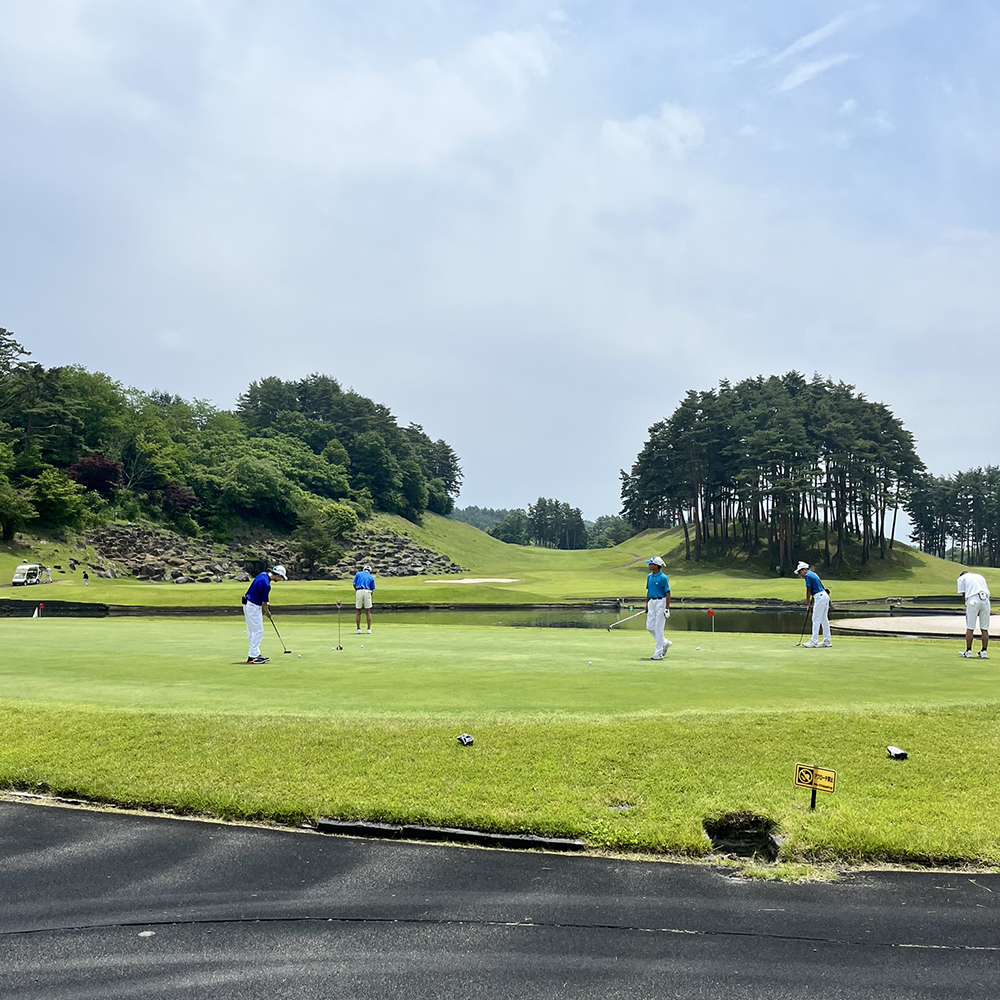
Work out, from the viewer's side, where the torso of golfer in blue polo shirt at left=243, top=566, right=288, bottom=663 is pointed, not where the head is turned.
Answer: to the viewer's right

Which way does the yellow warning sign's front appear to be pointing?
toward the camera

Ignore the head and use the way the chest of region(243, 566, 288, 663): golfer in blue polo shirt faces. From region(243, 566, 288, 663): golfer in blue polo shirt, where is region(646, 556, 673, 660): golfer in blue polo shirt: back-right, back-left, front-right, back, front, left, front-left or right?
front

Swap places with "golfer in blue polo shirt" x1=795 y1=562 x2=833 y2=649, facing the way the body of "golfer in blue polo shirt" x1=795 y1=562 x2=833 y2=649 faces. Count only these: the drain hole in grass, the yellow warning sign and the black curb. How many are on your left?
3

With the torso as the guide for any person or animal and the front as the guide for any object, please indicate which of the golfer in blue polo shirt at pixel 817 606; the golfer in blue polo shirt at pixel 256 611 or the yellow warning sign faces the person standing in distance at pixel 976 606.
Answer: the golfer in blue polo shirt at pixel 256 611

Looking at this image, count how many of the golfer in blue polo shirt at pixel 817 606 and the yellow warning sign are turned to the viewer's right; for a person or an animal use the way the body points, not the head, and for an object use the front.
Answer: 0

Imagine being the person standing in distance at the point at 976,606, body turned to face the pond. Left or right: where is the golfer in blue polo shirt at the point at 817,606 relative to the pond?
left

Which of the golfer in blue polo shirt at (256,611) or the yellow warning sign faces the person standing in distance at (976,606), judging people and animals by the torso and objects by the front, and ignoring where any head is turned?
the golfer in blue polo shirt

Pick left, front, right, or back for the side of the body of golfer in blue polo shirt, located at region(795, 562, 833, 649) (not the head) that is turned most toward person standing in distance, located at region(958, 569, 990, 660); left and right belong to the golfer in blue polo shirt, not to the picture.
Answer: back

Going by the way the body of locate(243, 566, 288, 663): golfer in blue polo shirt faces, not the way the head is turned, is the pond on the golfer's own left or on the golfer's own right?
on the golfer's own left

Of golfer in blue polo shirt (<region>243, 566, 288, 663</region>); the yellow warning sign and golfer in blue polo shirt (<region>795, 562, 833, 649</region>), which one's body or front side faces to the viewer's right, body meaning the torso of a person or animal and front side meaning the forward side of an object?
golfer in blue polo shirt (<region>243, 566, 288, 663</region>)

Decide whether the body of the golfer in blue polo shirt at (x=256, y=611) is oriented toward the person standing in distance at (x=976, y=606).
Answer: yes

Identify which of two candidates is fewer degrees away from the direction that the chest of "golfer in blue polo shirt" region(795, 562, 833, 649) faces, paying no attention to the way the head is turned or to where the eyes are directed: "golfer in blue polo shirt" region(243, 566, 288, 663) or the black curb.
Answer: the golfer in blue polo shirt

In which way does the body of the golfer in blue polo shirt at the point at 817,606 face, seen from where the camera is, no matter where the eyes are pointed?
to the viewer's left
